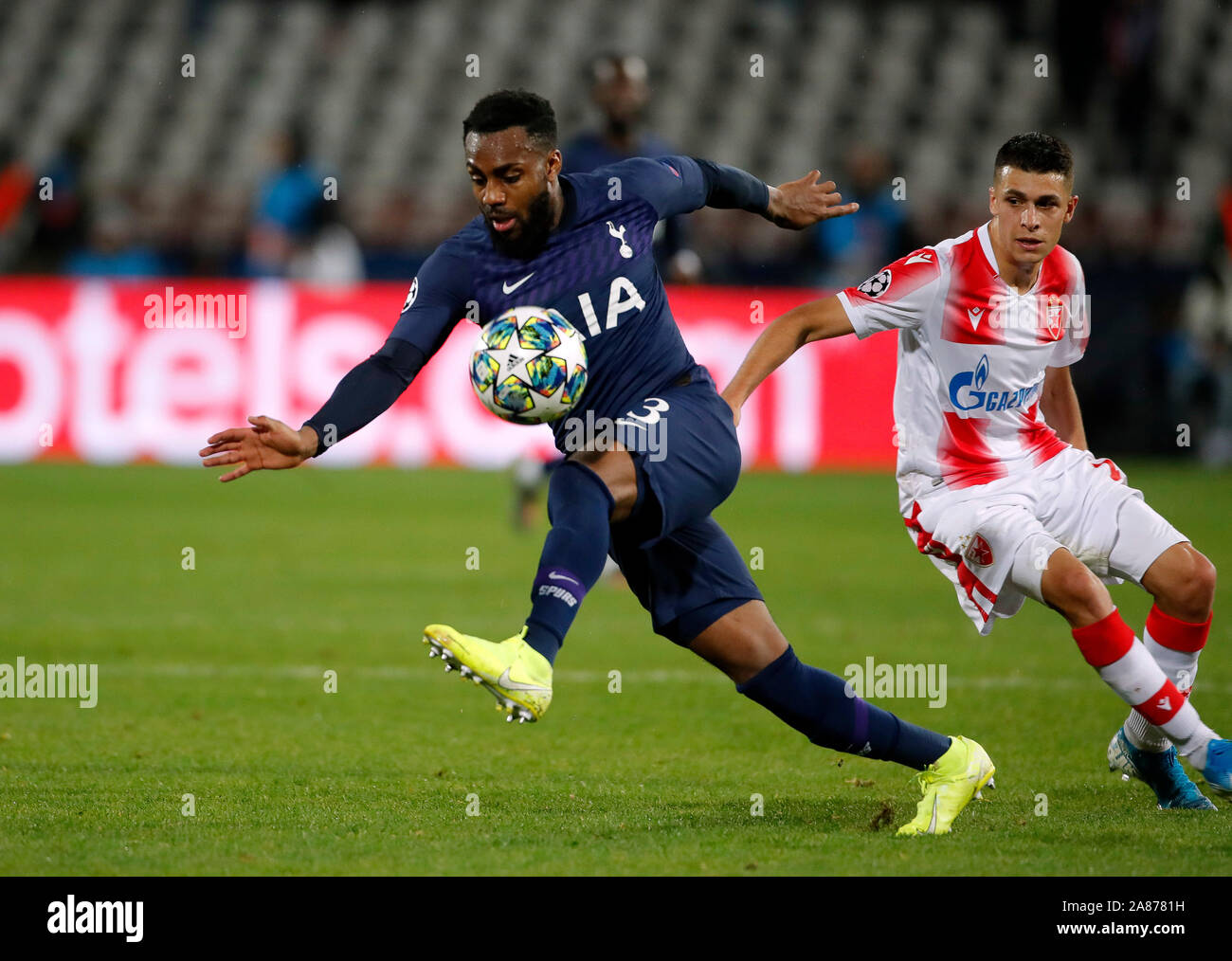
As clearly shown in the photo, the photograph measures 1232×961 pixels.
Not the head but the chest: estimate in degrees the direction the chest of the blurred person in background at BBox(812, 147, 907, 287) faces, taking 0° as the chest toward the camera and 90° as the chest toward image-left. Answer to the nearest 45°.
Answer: approximately 45°

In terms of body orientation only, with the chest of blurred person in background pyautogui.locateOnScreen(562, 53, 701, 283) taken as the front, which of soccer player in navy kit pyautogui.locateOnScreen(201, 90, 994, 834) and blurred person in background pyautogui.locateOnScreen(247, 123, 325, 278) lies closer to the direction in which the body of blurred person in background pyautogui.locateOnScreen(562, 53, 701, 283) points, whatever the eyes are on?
the soccer player in navy kit

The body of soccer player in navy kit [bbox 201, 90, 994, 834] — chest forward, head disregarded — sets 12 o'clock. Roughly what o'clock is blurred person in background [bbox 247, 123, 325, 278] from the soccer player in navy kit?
The blurred person in background is roughly at 4 o'clock from the soccer player in navy kit.

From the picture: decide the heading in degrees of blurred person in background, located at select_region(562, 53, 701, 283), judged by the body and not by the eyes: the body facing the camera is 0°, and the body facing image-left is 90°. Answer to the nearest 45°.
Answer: approximately 0°

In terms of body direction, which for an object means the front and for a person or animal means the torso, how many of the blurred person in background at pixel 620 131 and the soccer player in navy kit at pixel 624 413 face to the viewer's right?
0

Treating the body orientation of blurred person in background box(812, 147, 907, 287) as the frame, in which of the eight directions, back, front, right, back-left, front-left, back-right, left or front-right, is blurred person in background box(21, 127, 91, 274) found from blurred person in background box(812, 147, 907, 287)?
front-right

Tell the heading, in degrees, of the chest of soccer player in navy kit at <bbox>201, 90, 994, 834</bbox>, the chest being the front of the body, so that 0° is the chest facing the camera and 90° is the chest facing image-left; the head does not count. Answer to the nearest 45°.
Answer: approximately 45°

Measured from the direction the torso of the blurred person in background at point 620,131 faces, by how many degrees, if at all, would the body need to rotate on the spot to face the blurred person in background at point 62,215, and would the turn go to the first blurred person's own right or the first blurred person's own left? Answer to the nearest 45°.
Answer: approximately 135° to the first blurred person's own right

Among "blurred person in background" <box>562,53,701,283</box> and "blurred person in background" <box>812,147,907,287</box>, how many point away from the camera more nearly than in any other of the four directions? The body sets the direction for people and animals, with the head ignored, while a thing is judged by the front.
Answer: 0

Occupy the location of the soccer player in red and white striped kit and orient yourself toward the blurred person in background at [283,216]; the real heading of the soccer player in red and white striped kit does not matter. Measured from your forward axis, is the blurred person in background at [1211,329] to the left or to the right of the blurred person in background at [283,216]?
right

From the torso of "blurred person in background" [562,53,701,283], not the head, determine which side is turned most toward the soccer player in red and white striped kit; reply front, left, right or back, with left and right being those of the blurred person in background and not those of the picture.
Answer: front

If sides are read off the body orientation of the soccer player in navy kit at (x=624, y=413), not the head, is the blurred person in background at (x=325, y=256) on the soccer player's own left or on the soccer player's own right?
on the soccer player's own right
